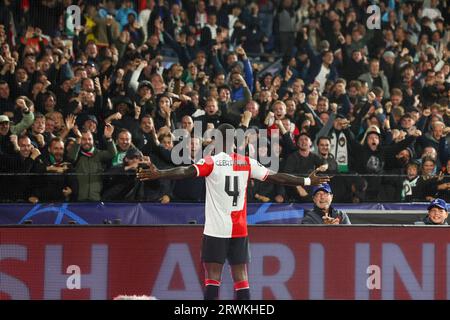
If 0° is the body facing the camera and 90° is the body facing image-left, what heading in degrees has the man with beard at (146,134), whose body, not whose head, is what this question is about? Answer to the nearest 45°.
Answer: approximately 0°

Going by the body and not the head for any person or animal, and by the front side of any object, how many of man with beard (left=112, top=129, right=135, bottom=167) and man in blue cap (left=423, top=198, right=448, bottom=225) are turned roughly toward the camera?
2

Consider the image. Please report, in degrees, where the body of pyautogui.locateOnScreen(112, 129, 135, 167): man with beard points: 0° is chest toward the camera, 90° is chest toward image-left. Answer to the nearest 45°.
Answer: approximately 0°

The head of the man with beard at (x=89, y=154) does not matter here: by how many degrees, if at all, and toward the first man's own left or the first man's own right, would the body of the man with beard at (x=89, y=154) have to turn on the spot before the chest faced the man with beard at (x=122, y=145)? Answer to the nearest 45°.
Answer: approximately 90° to the first man's own left

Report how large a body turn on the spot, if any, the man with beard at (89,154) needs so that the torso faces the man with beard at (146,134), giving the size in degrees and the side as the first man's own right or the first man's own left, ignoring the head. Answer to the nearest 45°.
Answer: approximately 90° to the first man's own left
